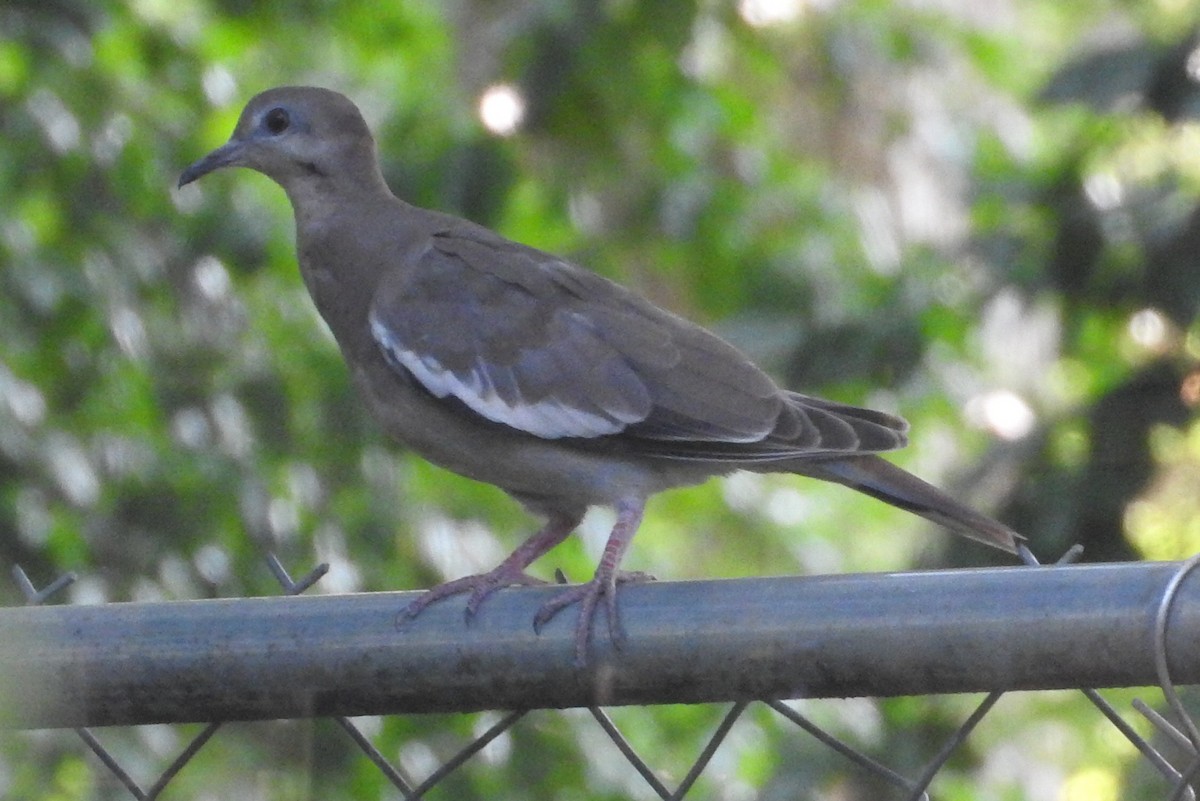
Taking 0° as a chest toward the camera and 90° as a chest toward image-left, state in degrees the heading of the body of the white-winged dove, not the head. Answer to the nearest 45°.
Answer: approximately 90°
